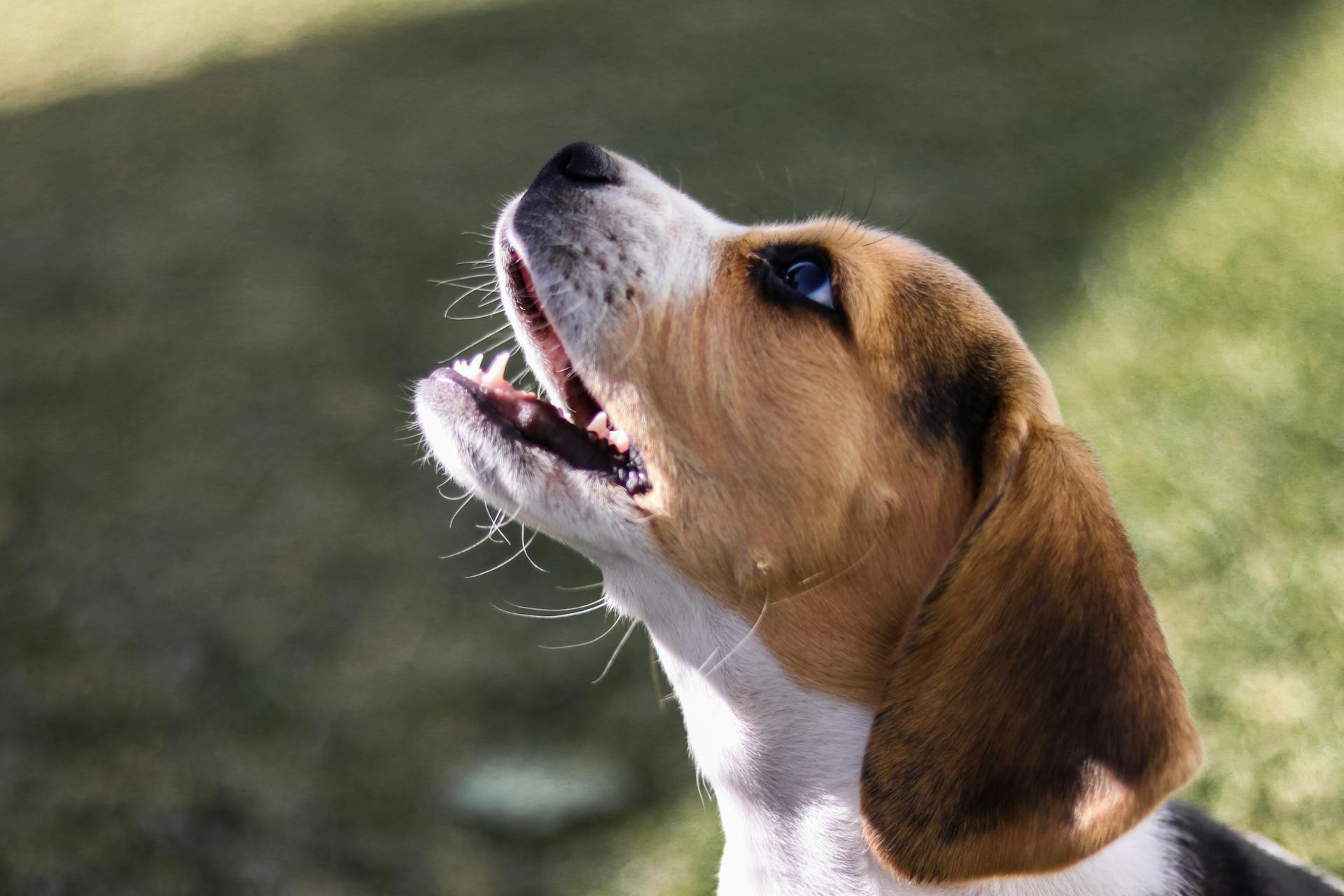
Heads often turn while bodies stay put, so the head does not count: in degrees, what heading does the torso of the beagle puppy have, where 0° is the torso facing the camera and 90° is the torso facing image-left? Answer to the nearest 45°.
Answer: approximately 90°
